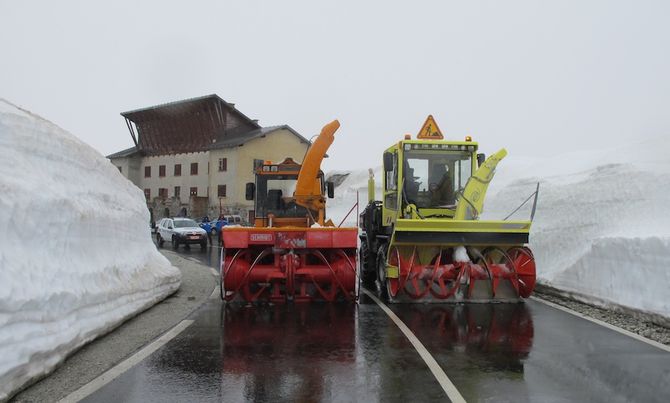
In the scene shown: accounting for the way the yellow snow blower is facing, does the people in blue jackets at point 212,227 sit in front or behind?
behind

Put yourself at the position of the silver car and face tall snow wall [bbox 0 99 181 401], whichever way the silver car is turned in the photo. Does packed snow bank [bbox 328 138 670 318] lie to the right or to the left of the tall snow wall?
left

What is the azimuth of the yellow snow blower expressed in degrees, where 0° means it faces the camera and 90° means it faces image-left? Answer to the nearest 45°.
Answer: approximately 0°

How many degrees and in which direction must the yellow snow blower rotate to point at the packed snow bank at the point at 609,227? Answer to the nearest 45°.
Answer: approximately 135° to its left

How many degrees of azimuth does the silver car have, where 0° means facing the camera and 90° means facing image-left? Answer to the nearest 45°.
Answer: approximately 315°

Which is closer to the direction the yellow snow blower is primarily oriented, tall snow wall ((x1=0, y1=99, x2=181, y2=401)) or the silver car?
the tall snow wall

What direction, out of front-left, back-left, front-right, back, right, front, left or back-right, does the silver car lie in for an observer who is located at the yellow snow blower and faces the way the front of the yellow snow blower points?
back-right
